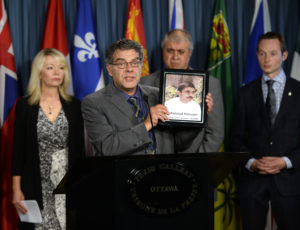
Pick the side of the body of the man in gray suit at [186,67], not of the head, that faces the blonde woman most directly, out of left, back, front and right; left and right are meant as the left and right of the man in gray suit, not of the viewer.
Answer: right

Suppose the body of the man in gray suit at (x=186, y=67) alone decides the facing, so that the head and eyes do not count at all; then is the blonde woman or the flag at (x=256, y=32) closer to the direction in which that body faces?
the blonde woman

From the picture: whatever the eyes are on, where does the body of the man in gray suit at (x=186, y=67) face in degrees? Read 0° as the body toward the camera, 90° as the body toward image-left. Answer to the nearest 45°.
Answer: approximately 0°

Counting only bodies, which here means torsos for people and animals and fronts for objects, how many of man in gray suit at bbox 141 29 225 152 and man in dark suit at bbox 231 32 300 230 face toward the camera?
2

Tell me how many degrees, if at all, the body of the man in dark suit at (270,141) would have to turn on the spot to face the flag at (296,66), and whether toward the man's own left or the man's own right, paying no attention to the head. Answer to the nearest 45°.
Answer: approximately 180°

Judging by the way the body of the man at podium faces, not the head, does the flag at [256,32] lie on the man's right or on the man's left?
on the man's left
